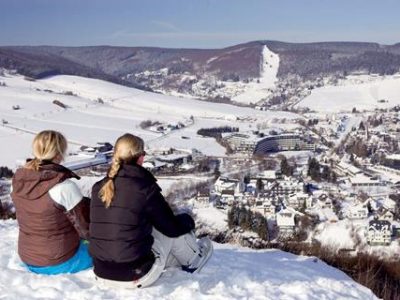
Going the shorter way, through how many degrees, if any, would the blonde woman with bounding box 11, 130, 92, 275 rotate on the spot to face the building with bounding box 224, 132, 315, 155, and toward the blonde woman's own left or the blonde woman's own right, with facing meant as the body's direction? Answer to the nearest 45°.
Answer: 0° — they already face it

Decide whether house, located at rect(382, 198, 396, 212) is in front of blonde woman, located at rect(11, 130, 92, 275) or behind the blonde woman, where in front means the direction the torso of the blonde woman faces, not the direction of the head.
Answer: in front

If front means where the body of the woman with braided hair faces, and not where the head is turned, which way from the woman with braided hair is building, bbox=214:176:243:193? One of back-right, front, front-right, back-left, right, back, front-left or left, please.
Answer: front-left

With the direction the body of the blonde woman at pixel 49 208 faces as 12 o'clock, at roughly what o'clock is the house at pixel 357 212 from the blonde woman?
The house is roughly at 12 o'clock from the blonde woman.

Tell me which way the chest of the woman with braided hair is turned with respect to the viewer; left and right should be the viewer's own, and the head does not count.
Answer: facing away from the viewer and to the right of the viewer

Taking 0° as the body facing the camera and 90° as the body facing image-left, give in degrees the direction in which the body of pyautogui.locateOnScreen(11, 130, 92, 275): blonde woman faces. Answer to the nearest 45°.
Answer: approximately 225°

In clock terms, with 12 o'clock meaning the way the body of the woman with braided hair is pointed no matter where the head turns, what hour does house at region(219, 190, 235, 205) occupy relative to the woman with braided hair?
The house is roughly at 11 o'clock from the woman with braided hair.

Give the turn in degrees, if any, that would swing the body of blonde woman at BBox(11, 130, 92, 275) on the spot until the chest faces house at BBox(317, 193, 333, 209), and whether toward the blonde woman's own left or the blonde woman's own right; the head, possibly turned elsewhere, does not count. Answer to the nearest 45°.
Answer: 0° — they already face it

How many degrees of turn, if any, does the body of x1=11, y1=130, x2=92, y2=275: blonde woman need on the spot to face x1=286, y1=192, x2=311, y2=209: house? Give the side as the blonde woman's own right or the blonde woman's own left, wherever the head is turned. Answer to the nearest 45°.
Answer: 0° — they already face it

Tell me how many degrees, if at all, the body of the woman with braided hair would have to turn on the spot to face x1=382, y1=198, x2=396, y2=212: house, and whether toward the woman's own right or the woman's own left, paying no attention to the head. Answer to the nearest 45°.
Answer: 0° — they already face it
